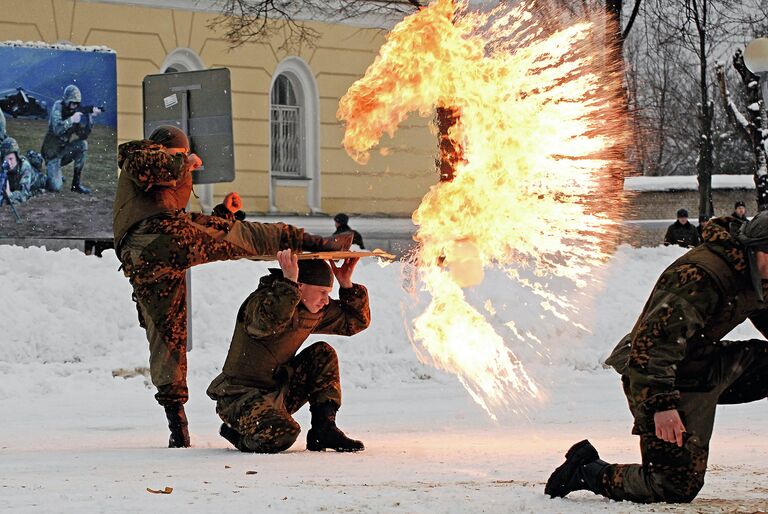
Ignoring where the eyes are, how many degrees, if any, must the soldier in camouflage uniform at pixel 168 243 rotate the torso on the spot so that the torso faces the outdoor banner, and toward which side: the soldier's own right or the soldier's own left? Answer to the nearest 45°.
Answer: approximately 90° to the soldier's own left

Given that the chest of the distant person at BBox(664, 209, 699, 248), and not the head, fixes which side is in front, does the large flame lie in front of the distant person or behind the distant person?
in front

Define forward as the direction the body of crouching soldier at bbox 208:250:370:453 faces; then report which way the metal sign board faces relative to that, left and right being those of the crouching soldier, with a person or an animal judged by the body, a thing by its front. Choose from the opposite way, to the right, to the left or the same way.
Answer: to the left

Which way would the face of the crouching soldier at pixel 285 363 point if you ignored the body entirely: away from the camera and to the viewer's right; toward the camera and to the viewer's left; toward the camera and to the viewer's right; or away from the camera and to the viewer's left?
toward the camera and to the viewer's right

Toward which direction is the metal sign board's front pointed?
away from the camera

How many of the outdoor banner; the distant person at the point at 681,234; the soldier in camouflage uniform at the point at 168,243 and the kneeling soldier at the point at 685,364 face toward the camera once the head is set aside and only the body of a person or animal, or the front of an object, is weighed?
2

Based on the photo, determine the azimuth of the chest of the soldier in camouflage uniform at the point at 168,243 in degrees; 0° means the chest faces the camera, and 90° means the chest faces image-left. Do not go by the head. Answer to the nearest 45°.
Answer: approximately 270°
